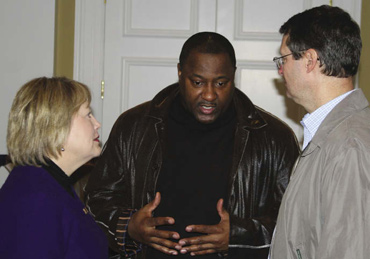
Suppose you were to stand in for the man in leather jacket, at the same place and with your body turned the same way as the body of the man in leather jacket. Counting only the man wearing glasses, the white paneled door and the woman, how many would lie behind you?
1

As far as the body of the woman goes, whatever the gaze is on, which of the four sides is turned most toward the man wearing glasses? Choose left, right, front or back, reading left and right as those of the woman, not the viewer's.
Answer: front

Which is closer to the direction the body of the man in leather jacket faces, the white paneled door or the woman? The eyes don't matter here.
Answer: the woman

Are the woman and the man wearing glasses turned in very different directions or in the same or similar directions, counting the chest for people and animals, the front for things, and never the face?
very different directions

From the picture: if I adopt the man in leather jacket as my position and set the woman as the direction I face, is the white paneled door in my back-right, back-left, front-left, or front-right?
back-right

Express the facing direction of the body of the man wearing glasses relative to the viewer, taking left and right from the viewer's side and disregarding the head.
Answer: facing to the left of the viewer

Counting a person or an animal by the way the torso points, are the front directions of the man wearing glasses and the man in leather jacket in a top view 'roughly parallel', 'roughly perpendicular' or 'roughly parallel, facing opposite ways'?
roughly perpendicular

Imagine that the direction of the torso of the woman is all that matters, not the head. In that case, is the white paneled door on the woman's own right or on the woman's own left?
on the woman's own left

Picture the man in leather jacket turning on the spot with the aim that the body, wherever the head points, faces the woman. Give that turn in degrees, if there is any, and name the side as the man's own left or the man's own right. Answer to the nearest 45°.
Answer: approximately 45° to the man's own right

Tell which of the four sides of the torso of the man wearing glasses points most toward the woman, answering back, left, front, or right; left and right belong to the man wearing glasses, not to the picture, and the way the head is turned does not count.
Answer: front

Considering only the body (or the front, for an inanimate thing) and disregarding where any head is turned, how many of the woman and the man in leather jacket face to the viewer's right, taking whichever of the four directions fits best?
1

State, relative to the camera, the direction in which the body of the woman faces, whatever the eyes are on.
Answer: to the viewer's right
